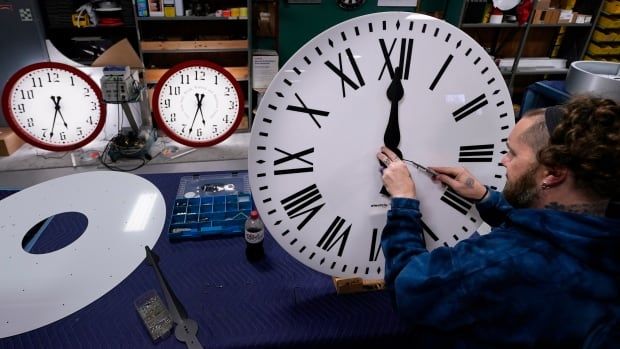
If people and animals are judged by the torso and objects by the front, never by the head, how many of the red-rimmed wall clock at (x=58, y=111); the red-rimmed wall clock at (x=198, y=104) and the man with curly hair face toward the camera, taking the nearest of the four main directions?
2

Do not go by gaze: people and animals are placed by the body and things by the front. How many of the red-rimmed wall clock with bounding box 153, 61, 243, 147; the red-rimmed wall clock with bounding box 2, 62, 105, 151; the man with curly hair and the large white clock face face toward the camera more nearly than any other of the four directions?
3

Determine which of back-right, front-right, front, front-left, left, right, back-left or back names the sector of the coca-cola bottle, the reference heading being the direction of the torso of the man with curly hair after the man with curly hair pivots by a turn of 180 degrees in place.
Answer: back-right

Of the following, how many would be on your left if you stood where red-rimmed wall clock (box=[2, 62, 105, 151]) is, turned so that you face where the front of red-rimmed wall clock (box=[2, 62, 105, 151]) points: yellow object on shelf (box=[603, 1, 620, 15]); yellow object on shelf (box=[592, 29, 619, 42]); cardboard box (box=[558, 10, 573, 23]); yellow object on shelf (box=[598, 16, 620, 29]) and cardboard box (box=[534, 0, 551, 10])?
5

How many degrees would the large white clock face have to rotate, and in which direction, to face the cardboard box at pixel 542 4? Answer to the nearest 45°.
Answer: approximately 180°

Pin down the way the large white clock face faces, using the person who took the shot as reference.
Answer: facing the viewer

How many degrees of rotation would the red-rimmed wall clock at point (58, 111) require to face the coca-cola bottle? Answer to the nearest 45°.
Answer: approximately 45° to its left

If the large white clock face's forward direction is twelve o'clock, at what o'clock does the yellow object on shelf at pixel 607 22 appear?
The yellow object on shelf is roughly at 7 o'clock from the large white clock face.

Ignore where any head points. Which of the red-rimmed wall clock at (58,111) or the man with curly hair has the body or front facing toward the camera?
the red-rimmed wall clock

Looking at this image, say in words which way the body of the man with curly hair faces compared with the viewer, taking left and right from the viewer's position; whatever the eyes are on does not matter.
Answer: facing away from the viewer and to the left of the viewer

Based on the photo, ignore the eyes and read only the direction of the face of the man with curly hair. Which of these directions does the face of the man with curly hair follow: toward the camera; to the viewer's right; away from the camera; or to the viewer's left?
to the viewer's left

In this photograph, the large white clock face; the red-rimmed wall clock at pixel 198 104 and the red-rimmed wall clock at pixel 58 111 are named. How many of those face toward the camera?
3

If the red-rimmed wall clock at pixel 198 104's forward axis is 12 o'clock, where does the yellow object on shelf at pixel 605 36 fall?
The yellow object on shelf is roughly at 8 o'clock from the red-rimmed wall clock.

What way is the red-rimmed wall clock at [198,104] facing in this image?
toward the camera

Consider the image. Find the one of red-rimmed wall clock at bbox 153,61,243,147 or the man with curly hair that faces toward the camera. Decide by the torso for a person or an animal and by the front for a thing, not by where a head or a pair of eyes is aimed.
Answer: the red-rimmed wall clock

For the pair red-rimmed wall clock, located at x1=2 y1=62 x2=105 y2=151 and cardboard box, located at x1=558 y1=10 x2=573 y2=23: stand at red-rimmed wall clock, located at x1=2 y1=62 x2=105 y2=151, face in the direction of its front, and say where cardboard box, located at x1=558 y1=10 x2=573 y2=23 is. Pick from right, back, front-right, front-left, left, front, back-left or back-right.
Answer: left
